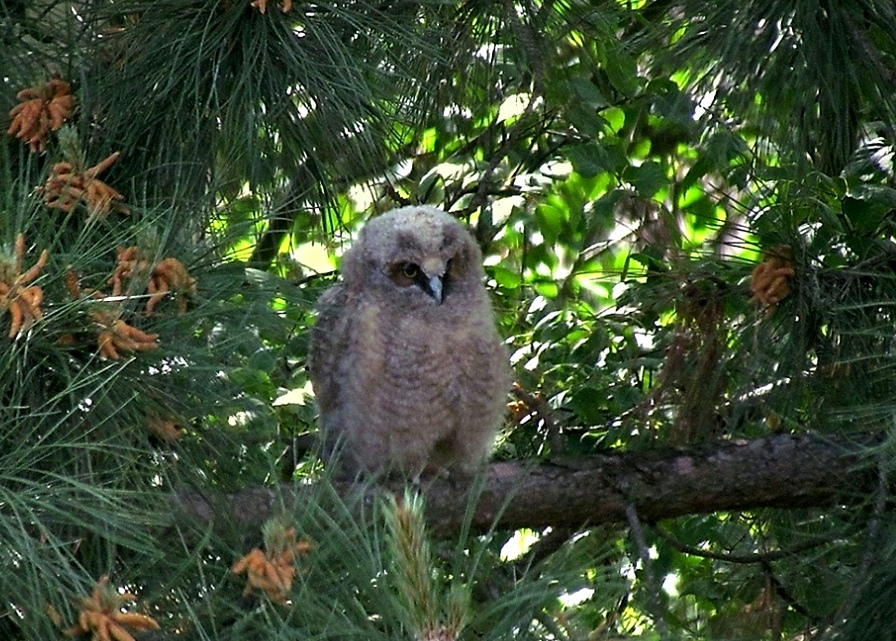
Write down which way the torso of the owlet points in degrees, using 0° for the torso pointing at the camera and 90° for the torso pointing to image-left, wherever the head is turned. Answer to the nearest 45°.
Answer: approximately 315°
